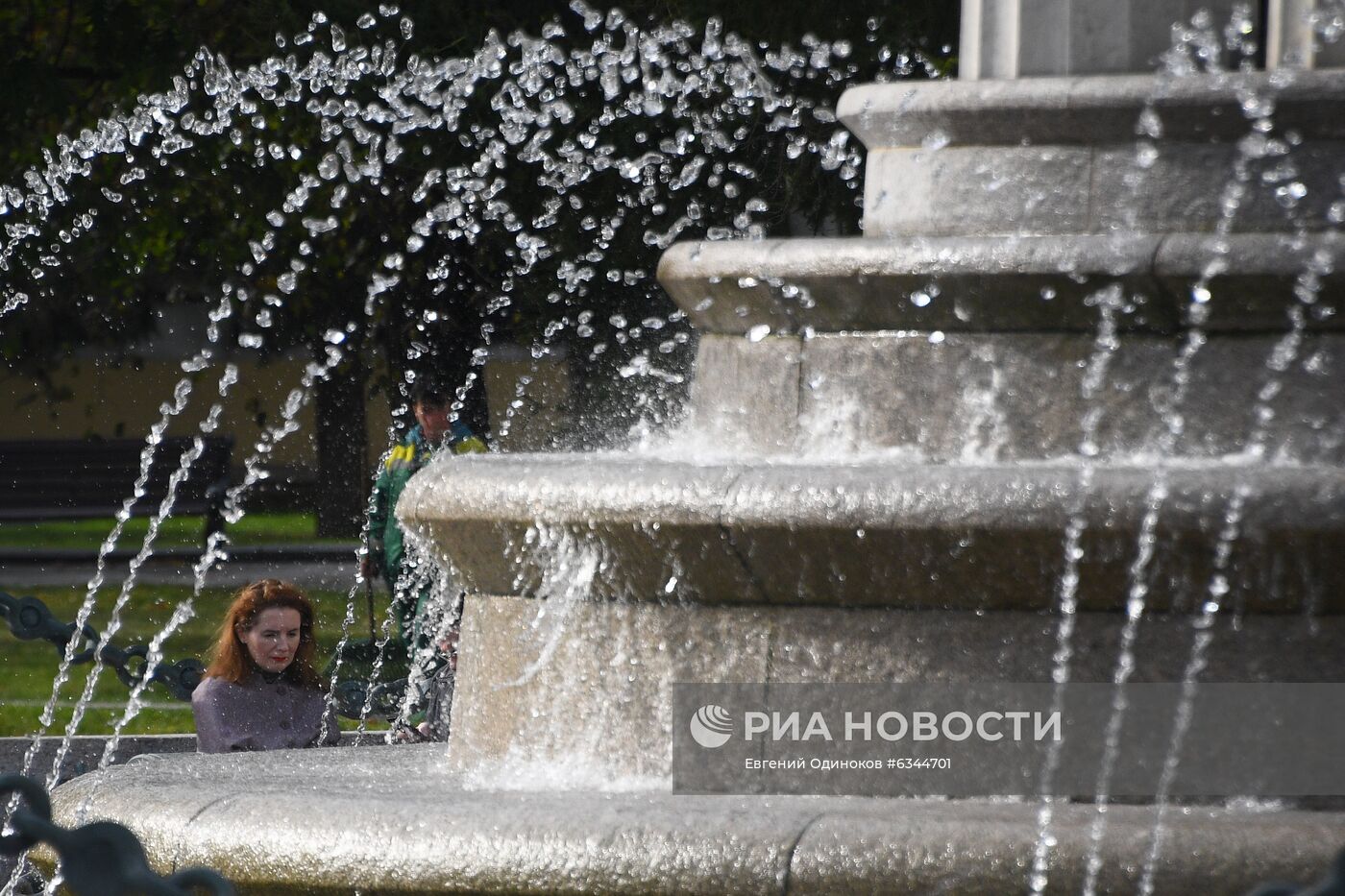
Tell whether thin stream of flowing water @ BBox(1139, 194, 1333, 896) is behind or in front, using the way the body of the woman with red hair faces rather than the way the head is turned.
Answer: in front

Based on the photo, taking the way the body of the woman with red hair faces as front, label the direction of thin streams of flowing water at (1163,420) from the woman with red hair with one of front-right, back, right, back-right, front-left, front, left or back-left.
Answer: front

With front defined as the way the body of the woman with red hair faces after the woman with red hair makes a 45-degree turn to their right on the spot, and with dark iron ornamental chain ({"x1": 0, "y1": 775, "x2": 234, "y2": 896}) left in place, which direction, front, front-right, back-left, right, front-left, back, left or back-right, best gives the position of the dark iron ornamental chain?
front

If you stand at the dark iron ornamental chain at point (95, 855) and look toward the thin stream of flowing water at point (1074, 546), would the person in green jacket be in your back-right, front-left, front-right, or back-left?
front-left

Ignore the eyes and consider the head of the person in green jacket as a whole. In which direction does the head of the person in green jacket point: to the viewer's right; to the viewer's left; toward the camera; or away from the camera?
toward the camera

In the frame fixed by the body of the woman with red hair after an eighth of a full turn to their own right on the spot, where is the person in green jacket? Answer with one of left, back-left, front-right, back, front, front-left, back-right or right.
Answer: back

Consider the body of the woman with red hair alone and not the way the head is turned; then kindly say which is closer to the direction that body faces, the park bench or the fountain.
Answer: the fountain

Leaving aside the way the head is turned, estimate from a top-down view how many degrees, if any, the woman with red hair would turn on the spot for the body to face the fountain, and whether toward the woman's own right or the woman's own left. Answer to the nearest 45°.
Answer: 0° — they already face it

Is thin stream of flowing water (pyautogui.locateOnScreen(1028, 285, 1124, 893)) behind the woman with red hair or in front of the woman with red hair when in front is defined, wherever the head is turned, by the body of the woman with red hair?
in front

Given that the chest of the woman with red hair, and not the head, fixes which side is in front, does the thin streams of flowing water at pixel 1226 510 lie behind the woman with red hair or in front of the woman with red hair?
in front

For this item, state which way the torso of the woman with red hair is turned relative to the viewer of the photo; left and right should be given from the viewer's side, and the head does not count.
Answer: facing the viewer and to the right of the viewer
